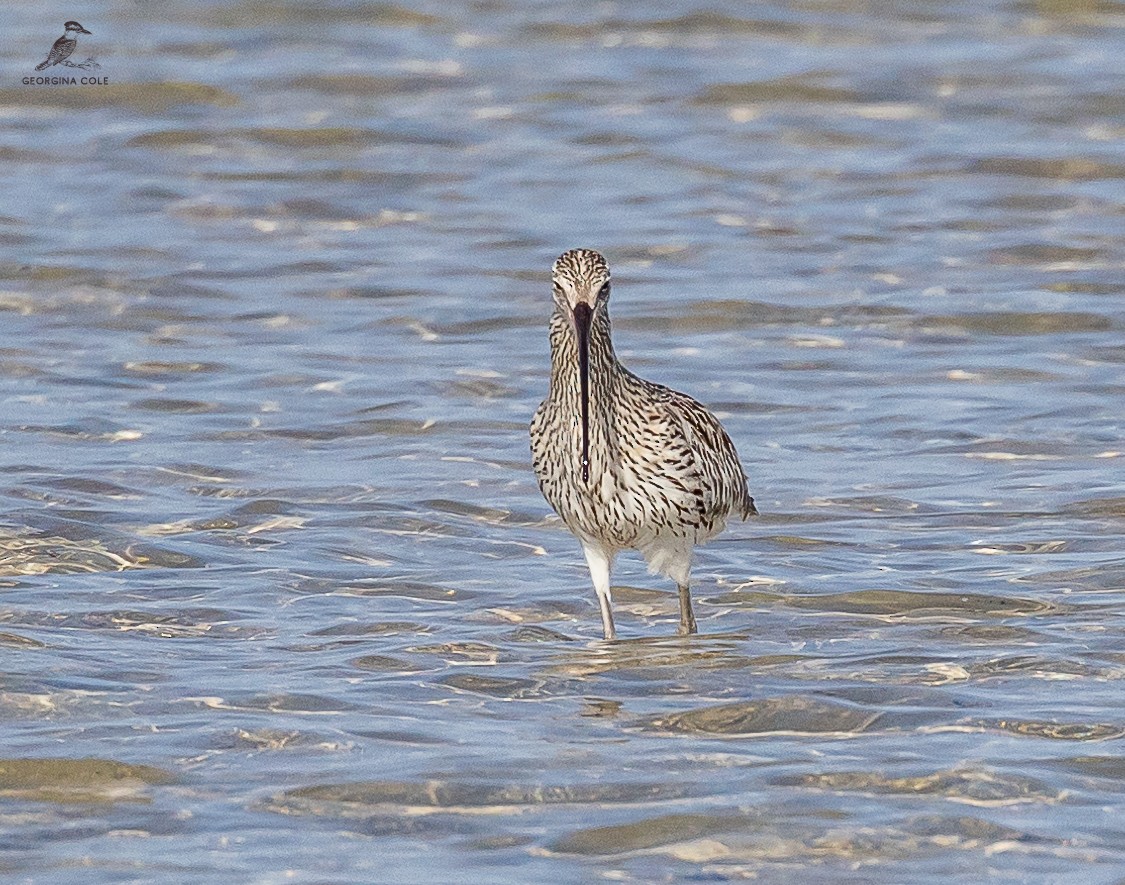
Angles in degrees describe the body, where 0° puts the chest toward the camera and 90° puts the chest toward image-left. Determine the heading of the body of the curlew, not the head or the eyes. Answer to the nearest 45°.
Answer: approximately 45°
